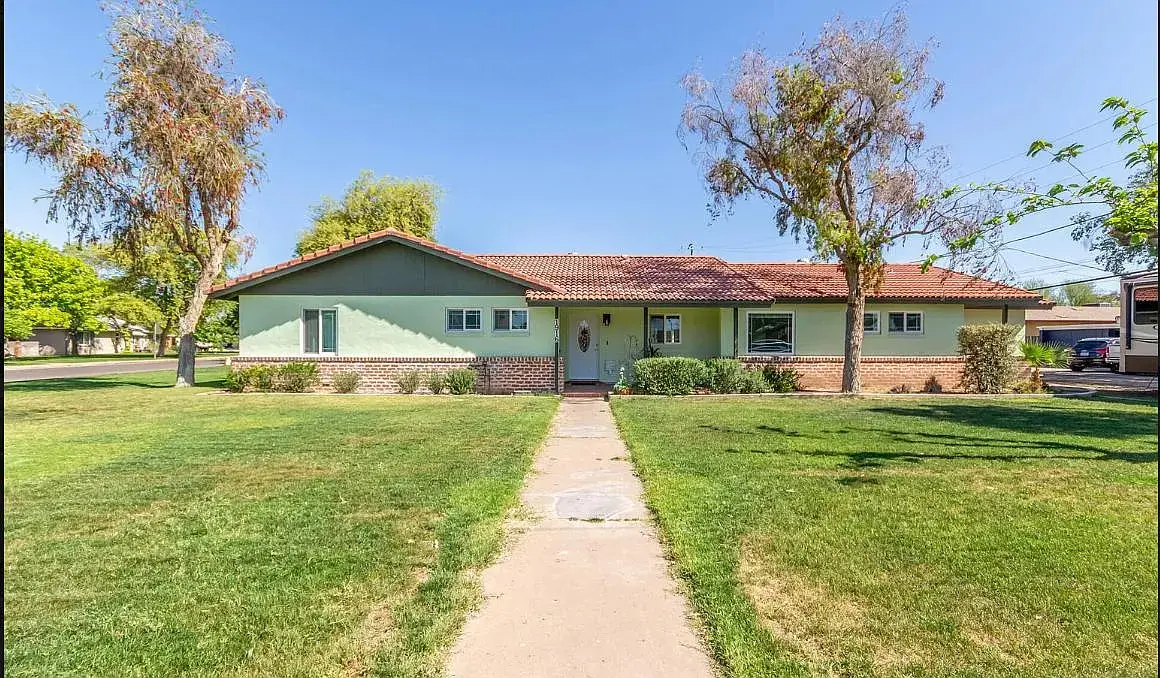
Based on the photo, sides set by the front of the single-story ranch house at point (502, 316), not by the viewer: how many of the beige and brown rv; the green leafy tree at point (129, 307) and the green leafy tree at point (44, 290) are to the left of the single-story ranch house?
1

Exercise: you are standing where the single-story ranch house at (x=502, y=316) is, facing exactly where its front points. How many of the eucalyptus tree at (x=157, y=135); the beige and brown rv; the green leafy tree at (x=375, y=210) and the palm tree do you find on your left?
2

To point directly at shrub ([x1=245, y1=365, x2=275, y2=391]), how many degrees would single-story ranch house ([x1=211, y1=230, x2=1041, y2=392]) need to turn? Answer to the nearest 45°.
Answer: approximately 90° to its right

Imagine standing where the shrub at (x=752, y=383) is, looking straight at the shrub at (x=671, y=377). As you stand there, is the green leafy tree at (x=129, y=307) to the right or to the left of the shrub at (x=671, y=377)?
right

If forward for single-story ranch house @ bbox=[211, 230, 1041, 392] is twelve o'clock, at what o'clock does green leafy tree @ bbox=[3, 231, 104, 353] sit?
The green leafy tree is roughly at 4 o'clock from the single-story ranch house.

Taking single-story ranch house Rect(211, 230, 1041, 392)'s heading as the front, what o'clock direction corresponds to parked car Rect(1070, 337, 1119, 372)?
The parked car is roughly at 8 o'clock from the single-story ranch house.

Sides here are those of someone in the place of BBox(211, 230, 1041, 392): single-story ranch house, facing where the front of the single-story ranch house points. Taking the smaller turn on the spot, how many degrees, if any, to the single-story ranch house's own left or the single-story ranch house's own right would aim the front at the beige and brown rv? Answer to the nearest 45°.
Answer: approximately 90° to the single-story ranch house's own left

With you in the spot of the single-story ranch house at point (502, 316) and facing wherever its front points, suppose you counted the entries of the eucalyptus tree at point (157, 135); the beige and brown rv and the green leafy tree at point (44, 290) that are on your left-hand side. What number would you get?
1

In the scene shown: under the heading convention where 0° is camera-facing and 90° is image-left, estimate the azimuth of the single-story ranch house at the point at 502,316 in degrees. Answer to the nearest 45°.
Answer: approximately 0°

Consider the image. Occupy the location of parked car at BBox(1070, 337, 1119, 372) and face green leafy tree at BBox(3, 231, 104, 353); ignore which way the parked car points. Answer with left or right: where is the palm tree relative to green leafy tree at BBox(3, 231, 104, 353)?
left

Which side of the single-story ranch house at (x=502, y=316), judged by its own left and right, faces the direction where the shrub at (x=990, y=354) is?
left

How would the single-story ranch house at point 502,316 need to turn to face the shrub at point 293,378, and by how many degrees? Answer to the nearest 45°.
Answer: approximately 90° to its right
